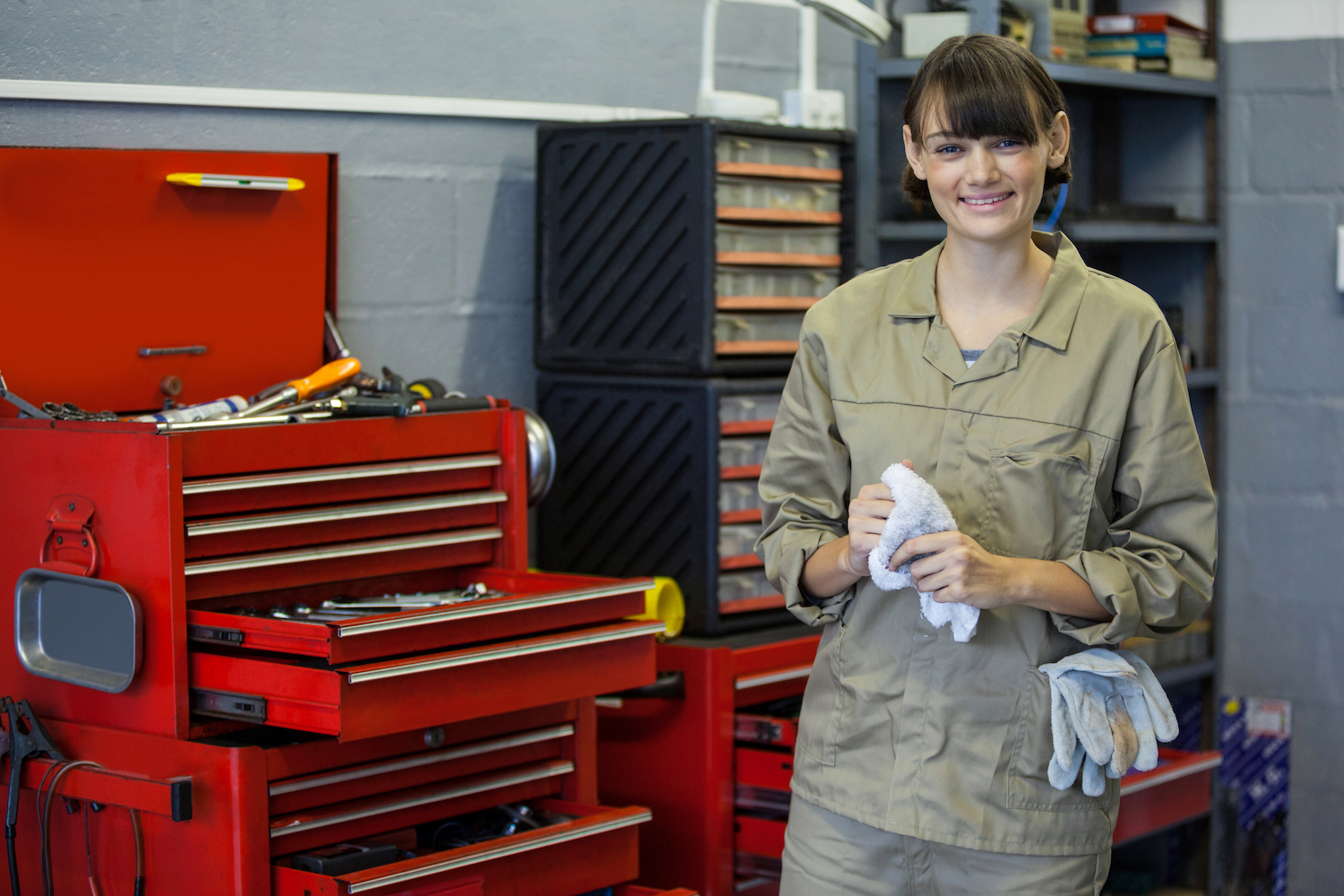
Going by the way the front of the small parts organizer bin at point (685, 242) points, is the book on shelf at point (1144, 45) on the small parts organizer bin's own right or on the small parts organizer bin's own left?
on the small parts organizer bin's own left

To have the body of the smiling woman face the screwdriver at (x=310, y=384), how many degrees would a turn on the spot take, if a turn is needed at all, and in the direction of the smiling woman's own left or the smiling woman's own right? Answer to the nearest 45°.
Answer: approximately 135° to the smiling woman's own right

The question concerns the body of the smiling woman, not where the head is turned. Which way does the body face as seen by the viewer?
toward the camera

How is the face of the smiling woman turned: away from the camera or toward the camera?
toward the camera

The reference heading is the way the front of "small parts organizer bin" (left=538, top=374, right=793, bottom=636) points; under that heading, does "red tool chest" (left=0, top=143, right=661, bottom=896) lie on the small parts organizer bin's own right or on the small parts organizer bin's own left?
on the small parts organizer bin's own right

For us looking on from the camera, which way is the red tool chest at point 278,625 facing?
facing the viewer and to the right of the viewer

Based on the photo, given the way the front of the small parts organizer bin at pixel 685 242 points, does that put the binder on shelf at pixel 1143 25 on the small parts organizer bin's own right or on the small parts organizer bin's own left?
on the small parts organizer bin's own left

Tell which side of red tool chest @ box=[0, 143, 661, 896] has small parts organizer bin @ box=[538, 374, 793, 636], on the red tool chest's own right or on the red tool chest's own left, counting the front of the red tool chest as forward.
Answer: on the red tool chest's own left

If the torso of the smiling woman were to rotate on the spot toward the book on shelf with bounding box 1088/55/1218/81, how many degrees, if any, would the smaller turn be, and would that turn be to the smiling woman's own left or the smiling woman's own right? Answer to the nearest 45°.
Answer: approximately 180°
